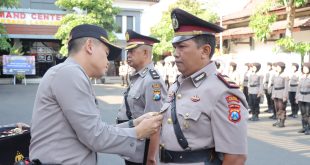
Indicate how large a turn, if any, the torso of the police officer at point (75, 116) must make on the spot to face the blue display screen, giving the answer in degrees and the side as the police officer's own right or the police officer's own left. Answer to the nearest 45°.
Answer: approximately 90° to the police officer's own left

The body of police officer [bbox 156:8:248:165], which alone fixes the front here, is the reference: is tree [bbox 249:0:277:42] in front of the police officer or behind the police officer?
behind

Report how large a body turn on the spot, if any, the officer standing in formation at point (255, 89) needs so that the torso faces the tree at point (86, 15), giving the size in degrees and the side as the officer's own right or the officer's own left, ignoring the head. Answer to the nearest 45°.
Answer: approximately 90° to the officer's own right

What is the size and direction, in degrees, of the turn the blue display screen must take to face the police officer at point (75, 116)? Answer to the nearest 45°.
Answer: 0° — it already faces them

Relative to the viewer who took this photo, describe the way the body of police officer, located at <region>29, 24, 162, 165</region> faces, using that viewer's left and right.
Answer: facing to the right of the viewer

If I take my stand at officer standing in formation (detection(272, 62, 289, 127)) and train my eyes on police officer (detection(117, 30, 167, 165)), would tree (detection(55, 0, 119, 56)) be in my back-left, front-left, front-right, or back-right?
back-right

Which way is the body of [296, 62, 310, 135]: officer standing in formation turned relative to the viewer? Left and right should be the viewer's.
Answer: facing the viewer and to the left of the viewer

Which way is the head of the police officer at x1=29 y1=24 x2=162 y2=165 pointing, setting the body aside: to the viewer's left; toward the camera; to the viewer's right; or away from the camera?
to the viewer's right

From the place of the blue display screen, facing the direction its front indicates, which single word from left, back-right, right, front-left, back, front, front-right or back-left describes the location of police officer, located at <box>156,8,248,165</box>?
front

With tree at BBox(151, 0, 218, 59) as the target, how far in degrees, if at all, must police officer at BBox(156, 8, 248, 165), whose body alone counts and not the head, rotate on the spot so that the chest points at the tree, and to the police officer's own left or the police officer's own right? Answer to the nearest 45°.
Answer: approximately 135° to the police officer's own right

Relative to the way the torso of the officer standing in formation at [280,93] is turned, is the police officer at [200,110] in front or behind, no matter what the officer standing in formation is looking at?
in front

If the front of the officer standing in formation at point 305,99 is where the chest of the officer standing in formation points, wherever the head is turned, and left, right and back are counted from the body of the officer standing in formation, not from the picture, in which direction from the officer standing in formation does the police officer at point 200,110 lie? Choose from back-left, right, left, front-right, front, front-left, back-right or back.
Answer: front-left

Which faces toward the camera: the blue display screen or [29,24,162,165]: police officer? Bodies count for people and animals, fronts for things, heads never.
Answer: the blue display screen

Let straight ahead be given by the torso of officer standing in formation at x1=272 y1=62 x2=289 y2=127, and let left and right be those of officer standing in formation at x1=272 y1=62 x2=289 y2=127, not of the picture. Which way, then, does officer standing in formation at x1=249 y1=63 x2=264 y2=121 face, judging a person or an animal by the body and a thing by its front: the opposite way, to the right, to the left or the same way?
the same way

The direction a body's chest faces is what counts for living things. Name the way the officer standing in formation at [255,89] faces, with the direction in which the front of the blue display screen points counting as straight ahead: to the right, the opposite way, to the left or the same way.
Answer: to the right

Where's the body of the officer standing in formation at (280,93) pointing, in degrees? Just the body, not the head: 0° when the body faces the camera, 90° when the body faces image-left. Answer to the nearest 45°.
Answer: approximately 45°
